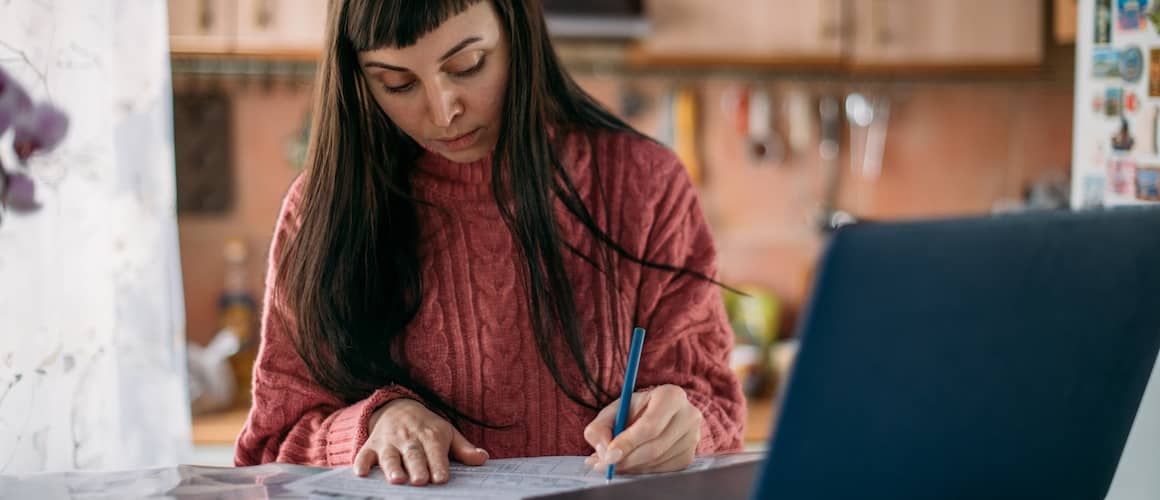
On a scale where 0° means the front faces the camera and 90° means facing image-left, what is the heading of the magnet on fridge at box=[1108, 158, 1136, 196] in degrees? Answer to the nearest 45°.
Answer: approximately 0°

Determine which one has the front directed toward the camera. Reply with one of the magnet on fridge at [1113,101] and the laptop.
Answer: the magnet on fridge

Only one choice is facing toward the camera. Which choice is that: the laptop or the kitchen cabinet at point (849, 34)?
the kitchen cabinet

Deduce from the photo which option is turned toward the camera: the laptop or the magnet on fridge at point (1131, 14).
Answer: the magnet on fridge

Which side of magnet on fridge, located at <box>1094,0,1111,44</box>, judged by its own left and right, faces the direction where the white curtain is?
right

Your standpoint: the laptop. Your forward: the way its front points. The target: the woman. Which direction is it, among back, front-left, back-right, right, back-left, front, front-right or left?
front

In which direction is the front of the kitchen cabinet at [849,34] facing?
toward the camera

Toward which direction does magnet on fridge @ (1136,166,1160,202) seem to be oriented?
toward the camera

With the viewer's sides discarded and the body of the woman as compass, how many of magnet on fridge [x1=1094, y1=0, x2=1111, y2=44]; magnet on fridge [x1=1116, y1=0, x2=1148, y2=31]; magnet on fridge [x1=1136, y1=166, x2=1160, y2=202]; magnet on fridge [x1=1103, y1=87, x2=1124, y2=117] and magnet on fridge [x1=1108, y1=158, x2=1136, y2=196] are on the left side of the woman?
5

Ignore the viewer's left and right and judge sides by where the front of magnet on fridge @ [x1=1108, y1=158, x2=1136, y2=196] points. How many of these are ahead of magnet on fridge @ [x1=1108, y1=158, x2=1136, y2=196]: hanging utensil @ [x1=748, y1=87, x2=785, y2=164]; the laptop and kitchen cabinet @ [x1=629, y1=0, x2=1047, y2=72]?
1

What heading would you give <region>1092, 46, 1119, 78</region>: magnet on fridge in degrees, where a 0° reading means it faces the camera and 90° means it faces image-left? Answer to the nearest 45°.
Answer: approximately 0°

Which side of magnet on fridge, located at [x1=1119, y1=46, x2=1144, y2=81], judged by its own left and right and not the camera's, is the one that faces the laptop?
front

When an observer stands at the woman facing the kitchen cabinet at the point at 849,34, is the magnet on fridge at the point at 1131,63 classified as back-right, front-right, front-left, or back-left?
front-right

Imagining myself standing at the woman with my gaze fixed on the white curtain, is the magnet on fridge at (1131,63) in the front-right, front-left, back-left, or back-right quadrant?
back-right

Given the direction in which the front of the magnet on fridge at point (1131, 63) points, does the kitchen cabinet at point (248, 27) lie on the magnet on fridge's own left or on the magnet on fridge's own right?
on the magnet on fridge's own right

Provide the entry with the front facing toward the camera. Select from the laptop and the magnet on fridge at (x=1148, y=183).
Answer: the magnet on fridge
